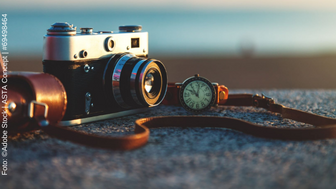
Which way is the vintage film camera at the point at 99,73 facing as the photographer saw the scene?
facing the viewer and to the right of the viewer

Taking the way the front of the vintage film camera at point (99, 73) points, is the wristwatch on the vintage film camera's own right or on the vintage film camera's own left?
on the vintage film camera's own left
